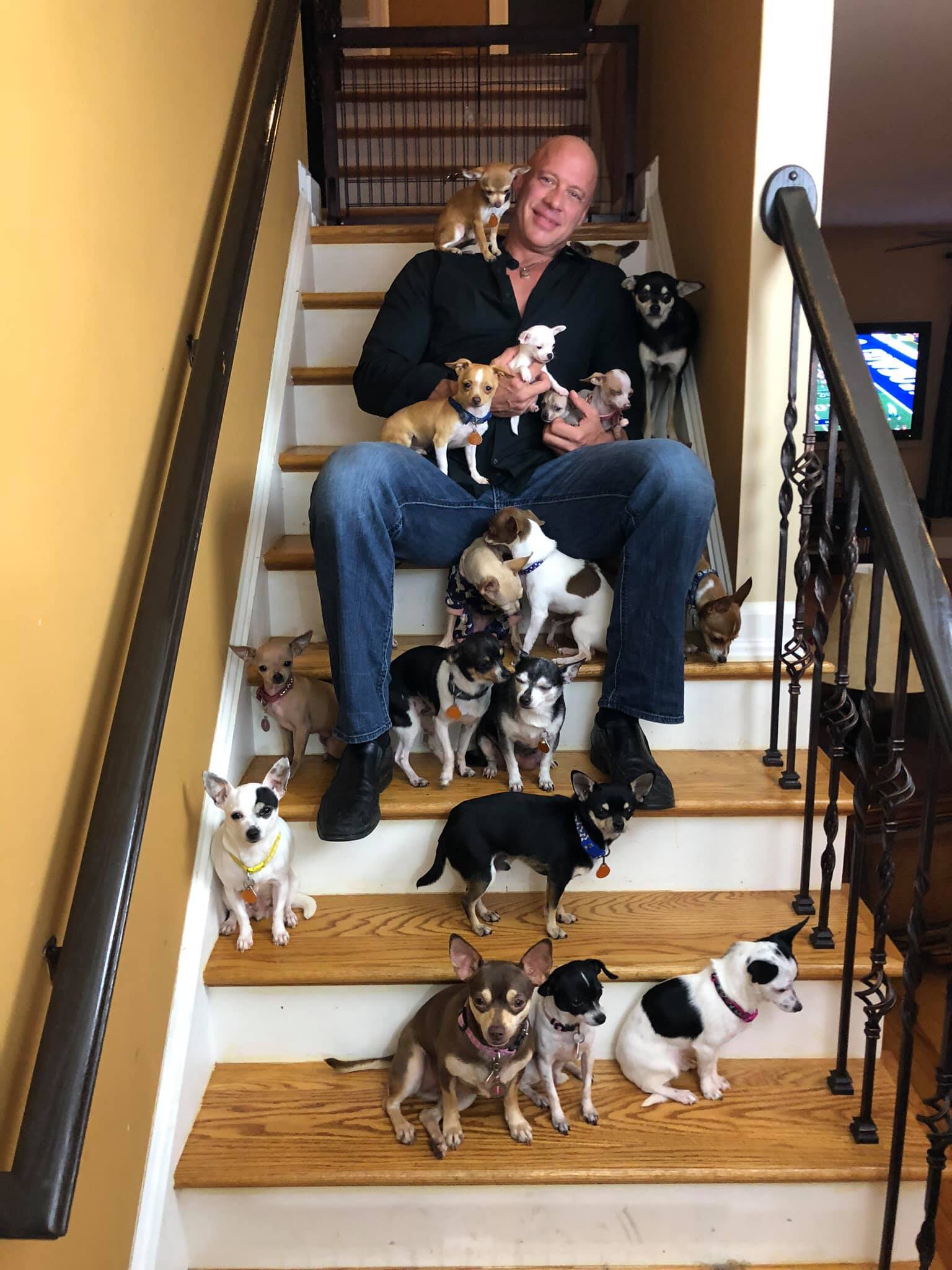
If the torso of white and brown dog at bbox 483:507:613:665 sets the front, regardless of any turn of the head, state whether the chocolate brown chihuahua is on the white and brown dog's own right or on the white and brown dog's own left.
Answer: on the white and brown dog's own left

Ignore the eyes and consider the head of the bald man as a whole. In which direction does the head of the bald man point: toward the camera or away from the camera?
toward the camera

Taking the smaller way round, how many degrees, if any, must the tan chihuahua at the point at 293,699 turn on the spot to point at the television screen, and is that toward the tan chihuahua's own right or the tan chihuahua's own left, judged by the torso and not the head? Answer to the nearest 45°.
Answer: approximately 180°

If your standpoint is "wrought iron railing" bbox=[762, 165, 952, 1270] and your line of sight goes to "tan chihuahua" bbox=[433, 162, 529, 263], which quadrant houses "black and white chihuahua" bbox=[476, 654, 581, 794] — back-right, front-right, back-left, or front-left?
front-left

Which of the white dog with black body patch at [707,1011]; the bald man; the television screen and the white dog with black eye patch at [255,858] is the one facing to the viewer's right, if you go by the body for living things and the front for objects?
the white dog with black body patch at [707,1011]

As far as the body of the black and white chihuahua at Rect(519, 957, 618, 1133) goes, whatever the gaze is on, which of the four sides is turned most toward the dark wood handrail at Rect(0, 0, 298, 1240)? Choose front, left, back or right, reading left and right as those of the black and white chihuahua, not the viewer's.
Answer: right

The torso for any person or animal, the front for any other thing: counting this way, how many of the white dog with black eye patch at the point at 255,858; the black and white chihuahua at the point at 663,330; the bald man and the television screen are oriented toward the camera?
4

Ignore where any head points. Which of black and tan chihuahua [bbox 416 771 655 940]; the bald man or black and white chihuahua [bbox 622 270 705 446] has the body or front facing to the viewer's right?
black and tan chihuahua [bbox 416 771 655 940]

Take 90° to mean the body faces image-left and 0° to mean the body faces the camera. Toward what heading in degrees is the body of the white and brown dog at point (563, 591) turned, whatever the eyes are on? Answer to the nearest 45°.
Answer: approximately 90°

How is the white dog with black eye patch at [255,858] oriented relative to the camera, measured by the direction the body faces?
toward the camera

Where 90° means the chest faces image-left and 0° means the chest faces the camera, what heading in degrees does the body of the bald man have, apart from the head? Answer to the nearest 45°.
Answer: approximately 0°

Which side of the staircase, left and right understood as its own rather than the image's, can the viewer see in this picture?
front
